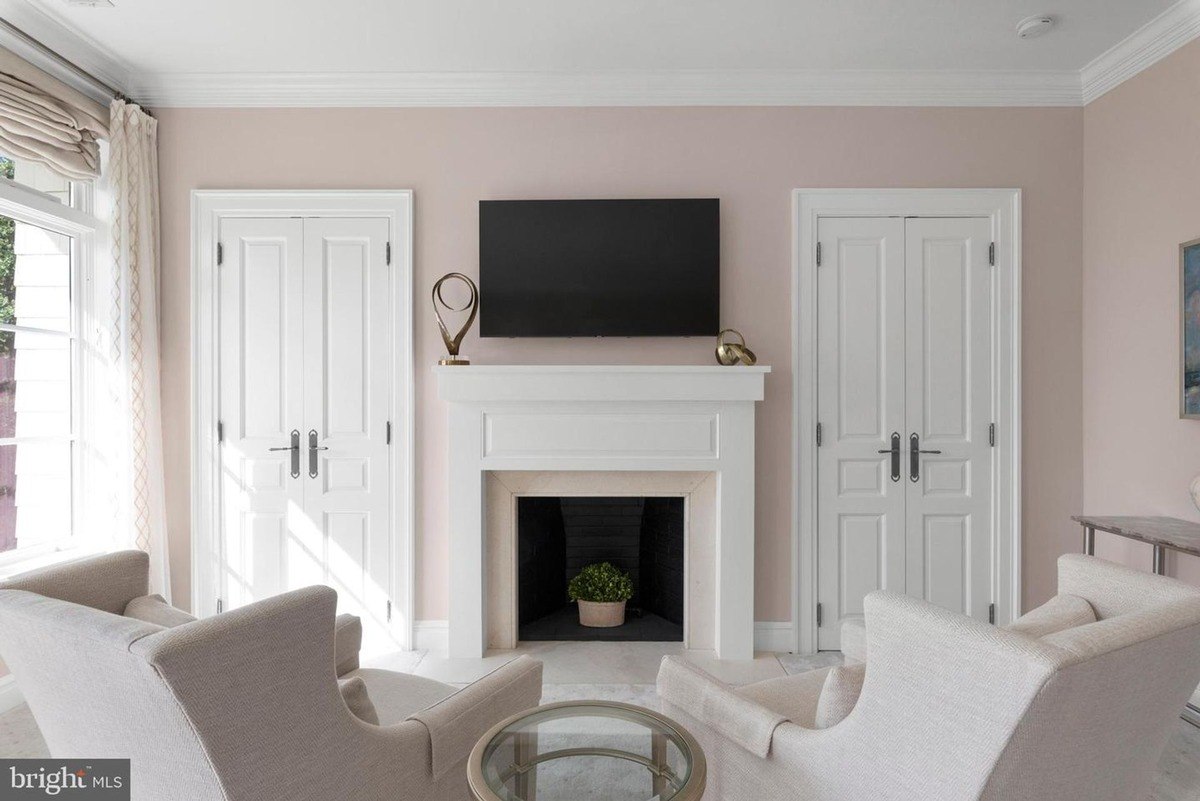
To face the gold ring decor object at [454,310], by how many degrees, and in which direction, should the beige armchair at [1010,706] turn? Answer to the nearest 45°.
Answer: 0° — it already faces it

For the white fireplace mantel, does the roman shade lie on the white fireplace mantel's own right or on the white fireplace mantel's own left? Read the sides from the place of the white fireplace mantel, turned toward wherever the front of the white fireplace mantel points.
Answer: on the white fireplace mantel's own right

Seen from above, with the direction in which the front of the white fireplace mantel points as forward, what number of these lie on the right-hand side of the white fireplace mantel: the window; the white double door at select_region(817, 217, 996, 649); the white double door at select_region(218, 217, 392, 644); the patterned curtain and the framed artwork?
3

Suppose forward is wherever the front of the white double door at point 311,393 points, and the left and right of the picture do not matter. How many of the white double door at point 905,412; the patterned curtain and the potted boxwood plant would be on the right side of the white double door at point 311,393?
1

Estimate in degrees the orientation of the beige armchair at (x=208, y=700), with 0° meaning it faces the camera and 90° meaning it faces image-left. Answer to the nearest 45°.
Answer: approximately 225°

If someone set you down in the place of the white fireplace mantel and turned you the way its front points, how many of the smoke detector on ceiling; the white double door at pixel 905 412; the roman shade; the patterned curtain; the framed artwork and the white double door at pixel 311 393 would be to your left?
3

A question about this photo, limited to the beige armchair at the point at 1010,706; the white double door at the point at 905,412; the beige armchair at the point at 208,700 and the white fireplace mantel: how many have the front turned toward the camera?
2

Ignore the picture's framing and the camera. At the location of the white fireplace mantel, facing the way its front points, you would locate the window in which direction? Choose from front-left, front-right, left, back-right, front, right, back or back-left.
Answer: right

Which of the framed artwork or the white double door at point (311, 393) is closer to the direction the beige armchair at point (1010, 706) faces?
the white double door
